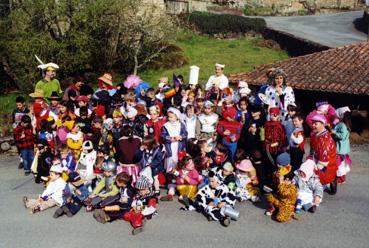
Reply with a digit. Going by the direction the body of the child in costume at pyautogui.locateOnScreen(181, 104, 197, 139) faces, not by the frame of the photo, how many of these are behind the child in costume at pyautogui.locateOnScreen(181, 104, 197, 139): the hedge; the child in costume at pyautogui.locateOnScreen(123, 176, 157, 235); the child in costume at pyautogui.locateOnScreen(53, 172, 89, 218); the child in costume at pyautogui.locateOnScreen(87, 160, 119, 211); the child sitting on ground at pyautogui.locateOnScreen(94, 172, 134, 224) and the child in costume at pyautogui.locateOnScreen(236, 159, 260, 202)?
1

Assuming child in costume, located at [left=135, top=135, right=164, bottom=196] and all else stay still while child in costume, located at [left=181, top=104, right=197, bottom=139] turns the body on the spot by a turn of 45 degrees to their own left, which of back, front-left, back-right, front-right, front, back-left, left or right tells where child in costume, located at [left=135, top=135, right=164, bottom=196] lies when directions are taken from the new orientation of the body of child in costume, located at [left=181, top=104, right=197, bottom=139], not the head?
right

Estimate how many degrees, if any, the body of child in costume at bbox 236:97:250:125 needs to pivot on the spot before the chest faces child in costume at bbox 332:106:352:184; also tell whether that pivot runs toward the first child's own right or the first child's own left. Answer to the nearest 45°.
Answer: approximately 90° to the first child's own left

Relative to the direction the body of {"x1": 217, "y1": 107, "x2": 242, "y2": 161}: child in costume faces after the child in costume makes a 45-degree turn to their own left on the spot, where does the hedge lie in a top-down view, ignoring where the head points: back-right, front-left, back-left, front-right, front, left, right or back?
back-left

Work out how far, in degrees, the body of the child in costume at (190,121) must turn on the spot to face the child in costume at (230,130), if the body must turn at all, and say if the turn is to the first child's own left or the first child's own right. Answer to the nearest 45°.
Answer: approximately 90° to the first child's own left

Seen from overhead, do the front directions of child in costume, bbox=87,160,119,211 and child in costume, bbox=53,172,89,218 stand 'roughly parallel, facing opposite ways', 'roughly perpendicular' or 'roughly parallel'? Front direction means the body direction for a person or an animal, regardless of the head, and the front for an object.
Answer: roughly parallel

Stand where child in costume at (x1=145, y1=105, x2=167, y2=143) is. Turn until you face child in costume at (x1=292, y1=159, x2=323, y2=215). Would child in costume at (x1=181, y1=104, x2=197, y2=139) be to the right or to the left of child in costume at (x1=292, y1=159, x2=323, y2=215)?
left

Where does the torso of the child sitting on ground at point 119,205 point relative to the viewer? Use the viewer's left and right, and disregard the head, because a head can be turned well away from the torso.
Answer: facing the viewer and to the left of the viewer

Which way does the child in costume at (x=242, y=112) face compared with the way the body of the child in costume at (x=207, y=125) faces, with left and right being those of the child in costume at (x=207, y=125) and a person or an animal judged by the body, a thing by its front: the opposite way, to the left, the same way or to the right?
the same way

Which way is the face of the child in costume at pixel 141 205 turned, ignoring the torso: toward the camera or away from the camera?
toward the camera

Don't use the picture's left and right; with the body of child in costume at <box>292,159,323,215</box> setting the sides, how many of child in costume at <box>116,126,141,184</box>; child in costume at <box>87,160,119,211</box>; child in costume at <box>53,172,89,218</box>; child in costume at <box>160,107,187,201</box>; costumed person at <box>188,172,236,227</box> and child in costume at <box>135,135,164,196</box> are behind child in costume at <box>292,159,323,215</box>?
0

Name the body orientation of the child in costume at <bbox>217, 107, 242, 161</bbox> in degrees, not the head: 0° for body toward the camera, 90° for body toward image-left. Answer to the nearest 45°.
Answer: approximately 0°

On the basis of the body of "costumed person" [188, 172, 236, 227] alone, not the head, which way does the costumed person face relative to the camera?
toward the camera

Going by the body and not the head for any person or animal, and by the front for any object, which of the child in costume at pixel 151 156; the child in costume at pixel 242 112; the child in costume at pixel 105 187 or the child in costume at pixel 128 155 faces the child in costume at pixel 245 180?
the child in costume at pixel 242 112

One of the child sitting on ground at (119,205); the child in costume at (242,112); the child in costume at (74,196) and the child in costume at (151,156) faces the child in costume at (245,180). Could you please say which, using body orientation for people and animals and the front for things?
the child in costume at (242,112)

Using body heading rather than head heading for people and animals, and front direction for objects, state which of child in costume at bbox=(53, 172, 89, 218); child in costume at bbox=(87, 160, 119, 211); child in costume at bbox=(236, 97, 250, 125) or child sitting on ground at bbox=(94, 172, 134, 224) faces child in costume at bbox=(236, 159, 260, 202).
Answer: child in costume at bbox=(236, 97, 250, 125)

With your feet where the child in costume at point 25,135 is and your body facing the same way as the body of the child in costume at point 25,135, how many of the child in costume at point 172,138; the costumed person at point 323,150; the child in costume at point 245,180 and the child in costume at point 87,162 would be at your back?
0

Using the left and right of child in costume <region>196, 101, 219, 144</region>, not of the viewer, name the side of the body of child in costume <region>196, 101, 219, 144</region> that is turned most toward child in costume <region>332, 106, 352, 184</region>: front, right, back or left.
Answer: left

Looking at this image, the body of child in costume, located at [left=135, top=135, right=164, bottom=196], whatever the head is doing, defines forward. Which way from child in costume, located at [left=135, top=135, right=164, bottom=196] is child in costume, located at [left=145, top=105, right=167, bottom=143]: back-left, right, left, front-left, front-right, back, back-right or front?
back-right
